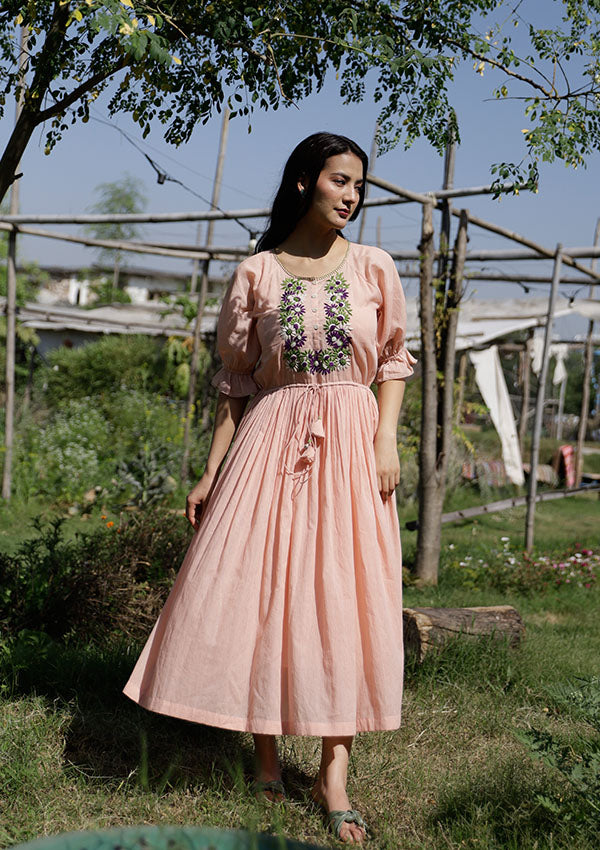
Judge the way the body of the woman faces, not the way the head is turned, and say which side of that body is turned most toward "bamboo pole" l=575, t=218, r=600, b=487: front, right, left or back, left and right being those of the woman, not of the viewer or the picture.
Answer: back

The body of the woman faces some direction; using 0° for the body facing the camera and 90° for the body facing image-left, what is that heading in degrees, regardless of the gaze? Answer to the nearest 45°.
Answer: approximately 0°

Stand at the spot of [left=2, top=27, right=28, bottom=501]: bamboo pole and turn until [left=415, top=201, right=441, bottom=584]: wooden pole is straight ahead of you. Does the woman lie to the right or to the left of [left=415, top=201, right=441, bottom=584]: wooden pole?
right

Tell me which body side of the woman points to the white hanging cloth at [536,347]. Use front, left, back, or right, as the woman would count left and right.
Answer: back

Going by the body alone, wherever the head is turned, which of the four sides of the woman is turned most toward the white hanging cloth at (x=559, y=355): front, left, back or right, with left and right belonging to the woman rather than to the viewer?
back

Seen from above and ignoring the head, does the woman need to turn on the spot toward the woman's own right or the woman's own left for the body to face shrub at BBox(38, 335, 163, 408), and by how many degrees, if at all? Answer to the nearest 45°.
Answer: approximately 180°

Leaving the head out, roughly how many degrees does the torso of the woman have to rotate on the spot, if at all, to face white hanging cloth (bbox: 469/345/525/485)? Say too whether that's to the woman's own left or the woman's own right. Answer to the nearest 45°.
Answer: approximately 180°

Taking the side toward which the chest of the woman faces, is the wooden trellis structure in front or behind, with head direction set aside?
behind
